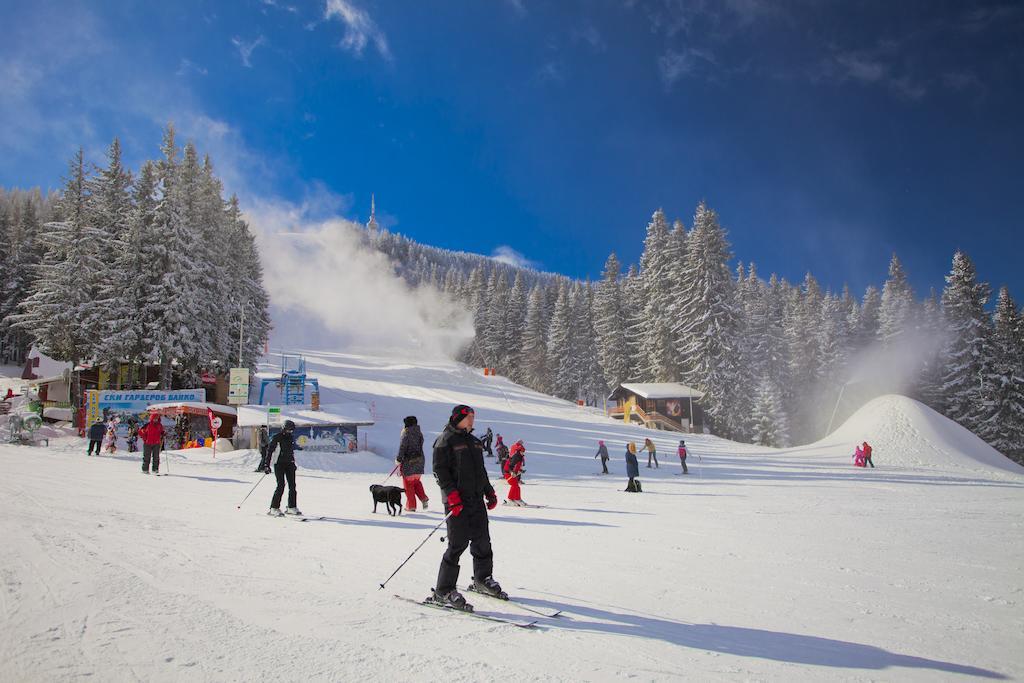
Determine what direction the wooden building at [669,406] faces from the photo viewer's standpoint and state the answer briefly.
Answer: facing the viewer and to the left of the viewer

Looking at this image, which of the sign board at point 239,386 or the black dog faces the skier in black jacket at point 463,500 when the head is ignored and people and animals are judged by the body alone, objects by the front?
the sign board

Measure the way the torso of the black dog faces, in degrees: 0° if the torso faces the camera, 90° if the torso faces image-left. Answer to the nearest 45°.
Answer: approximately 90°

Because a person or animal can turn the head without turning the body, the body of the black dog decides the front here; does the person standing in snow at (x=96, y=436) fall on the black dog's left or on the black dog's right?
on the black dog's right

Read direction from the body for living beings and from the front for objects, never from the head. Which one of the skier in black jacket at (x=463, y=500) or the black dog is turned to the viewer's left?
the black dog

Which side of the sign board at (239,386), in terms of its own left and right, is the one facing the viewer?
front

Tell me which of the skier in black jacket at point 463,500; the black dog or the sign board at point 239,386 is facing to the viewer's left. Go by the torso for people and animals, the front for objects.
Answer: the black dog

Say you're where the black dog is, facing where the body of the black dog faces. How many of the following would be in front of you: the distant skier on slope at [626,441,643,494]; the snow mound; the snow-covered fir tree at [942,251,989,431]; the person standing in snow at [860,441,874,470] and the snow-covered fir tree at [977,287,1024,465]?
0

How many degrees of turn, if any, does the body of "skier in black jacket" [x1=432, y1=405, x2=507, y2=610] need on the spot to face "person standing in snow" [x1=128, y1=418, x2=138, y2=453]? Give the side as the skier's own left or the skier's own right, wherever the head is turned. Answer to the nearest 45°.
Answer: approximately 180°

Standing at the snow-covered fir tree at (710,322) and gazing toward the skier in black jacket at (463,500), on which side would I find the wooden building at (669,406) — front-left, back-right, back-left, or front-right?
front-right

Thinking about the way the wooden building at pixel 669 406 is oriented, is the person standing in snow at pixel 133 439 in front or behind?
in front

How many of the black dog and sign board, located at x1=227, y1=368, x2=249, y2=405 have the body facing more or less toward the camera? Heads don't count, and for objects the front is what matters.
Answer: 1

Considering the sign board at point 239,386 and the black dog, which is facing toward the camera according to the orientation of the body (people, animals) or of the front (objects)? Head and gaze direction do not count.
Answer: the sign board
